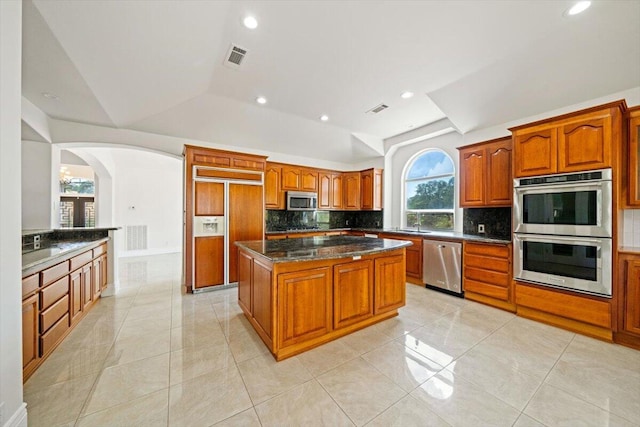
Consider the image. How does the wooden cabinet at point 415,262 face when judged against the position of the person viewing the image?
facing the viewer and to the left of the viewer

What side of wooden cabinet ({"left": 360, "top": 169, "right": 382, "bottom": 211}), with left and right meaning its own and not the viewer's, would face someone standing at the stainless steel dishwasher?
left

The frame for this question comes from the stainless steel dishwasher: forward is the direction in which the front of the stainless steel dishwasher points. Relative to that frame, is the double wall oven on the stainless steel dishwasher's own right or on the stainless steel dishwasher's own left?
on the stainless steel dishwasher's own left

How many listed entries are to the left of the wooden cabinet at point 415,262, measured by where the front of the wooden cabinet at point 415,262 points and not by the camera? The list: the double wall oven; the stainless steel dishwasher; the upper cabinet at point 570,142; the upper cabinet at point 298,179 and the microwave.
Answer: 3

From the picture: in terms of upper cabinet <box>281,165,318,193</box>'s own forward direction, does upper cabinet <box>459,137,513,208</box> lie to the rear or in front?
in front

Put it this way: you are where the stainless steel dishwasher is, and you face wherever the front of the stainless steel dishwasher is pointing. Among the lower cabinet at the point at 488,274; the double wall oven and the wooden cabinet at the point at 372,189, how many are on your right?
1

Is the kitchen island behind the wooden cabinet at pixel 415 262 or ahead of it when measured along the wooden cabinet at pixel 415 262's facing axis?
ahead
